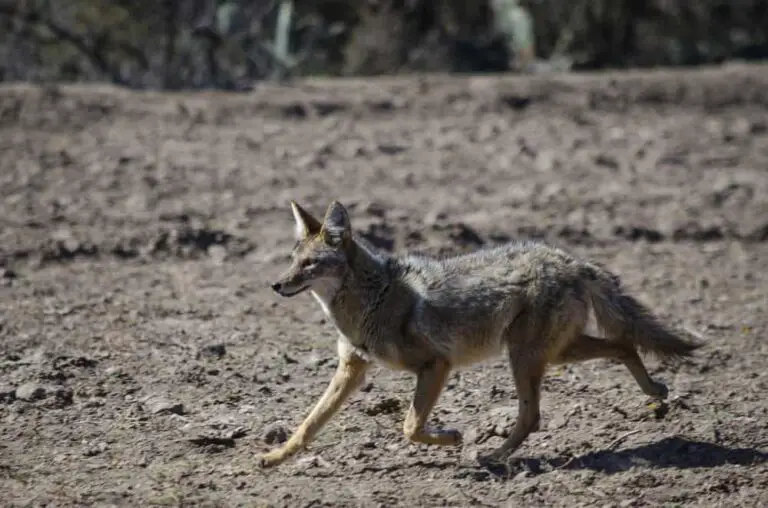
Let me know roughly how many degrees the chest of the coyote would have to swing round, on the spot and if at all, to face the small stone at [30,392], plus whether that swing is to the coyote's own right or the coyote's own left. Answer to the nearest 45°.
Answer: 0° — it already faces it

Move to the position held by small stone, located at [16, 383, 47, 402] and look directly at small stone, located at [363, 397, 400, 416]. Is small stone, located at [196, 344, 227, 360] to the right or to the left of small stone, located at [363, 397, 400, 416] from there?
left

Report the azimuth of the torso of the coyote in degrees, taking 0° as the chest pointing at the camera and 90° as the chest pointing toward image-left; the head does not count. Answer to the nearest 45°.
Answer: approximately 90°
